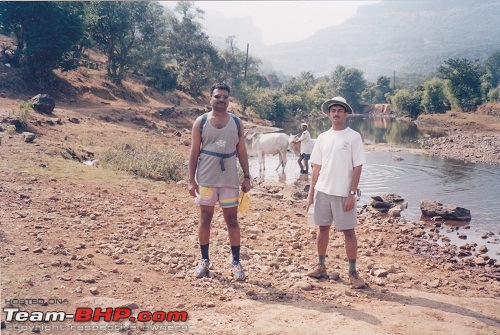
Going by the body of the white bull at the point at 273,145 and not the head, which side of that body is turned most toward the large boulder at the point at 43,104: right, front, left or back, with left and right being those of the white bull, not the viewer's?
front

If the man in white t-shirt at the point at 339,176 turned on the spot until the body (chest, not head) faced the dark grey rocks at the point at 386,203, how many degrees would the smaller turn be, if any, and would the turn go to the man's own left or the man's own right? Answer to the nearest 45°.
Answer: approximately 180°

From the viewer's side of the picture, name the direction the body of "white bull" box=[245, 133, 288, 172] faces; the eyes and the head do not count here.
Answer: to the viewer's left

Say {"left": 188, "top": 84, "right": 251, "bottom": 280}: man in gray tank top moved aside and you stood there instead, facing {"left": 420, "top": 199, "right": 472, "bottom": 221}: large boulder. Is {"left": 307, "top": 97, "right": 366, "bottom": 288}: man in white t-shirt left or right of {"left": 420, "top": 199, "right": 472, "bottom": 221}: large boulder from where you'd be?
right

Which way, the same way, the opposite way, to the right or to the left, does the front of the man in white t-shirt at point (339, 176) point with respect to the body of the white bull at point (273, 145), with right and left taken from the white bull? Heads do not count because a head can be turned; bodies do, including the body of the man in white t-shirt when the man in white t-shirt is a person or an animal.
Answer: to the left

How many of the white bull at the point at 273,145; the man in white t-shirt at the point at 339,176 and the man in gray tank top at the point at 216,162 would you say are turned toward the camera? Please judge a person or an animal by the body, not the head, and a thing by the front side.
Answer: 2

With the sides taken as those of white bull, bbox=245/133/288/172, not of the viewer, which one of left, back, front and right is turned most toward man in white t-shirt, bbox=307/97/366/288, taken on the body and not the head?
left

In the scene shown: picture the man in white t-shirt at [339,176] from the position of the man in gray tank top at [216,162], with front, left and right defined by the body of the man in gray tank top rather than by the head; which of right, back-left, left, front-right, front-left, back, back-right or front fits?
left

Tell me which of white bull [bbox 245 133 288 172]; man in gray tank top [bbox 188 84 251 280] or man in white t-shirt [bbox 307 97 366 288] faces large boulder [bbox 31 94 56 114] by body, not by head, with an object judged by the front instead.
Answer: the white bull

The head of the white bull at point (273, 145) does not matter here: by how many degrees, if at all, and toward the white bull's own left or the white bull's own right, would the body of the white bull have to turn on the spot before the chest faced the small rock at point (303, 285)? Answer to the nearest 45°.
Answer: approximately 90° to the white bull's own left

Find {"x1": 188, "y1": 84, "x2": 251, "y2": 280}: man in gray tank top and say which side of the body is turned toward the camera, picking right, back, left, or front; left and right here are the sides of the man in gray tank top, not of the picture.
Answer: front

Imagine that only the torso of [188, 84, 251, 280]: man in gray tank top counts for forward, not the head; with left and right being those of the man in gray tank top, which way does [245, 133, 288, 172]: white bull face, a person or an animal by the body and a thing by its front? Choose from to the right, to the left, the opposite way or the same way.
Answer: to the right
